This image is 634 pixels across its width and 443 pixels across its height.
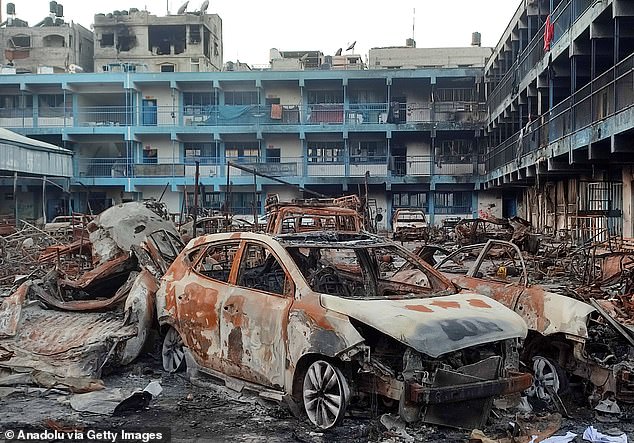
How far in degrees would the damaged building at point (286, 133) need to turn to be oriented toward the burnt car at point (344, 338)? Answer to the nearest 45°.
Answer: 0° — it already faces it

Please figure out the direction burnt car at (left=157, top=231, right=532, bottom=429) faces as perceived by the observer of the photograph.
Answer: facing the viewer and to the right of the viewer

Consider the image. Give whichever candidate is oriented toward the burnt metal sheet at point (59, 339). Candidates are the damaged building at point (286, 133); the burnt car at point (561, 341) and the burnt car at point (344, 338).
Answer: the damaged building

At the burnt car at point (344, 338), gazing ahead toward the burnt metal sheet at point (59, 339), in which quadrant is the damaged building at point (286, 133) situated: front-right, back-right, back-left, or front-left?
front-right

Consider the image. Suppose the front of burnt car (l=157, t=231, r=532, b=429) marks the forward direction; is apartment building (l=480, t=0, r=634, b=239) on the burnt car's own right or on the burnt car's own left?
on the burnt car's own left

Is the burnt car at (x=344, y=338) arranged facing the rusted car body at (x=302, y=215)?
no

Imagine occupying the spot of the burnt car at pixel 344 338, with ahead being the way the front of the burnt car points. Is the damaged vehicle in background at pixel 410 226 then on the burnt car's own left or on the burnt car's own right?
on the burnt car's own left

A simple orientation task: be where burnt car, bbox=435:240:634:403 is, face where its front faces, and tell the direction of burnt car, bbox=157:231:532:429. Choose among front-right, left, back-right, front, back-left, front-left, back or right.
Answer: right

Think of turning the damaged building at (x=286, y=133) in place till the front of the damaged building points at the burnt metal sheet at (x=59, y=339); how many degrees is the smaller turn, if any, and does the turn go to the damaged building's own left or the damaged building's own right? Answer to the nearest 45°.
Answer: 0° — it already faces it

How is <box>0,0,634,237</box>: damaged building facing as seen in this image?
toward the camera

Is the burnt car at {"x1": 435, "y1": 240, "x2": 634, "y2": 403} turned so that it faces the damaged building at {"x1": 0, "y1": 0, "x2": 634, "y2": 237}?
no

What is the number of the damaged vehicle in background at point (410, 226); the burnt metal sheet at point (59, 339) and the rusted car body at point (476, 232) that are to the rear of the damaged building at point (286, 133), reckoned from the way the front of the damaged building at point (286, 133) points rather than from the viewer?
0

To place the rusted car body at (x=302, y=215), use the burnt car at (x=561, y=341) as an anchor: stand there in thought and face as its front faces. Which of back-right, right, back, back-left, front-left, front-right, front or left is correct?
back

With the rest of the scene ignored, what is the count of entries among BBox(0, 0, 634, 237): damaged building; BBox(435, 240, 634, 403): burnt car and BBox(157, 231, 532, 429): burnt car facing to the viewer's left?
0

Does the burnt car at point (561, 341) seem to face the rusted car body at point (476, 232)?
no

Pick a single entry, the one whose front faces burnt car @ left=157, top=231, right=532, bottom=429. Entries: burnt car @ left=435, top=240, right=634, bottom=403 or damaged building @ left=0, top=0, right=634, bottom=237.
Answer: the damaged building

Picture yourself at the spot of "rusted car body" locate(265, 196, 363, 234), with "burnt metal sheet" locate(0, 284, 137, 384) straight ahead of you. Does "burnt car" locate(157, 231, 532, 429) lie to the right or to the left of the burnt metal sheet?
left

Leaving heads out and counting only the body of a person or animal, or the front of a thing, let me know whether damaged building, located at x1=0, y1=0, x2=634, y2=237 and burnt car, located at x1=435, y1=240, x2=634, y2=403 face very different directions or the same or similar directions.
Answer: same or similar directions
